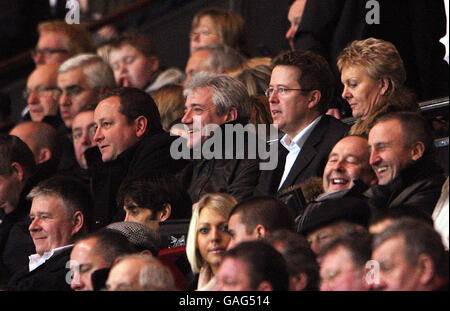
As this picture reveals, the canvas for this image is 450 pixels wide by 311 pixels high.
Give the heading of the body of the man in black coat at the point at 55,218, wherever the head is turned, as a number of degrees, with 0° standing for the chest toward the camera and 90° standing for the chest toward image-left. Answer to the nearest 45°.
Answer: approximately 45°

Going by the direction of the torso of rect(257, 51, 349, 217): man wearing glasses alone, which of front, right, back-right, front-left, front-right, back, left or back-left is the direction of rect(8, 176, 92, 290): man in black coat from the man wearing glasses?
front-right

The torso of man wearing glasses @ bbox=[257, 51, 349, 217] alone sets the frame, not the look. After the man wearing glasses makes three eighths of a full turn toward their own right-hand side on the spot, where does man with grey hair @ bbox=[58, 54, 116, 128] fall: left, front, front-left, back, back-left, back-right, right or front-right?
front-left

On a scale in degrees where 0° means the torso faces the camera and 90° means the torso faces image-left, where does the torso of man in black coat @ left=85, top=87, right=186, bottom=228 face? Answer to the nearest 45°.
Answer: approximately 45°

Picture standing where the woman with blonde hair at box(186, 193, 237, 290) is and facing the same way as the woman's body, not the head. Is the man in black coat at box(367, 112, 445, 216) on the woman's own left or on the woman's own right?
on the woman's own left

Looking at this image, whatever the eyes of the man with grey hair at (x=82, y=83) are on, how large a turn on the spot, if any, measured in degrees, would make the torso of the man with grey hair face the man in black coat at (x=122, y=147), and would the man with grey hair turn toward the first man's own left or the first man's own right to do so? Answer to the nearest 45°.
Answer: approximately 45° to the first man's own left

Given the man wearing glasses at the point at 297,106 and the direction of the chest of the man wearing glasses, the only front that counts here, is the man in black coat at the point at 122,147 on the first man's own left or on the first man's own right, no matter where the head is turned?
on the first man's own right

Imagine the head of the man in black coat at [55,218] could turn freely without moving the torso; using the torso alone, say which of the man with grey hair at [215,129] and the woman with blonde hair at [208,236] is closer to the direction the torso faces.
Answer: the woman with blonde hair
